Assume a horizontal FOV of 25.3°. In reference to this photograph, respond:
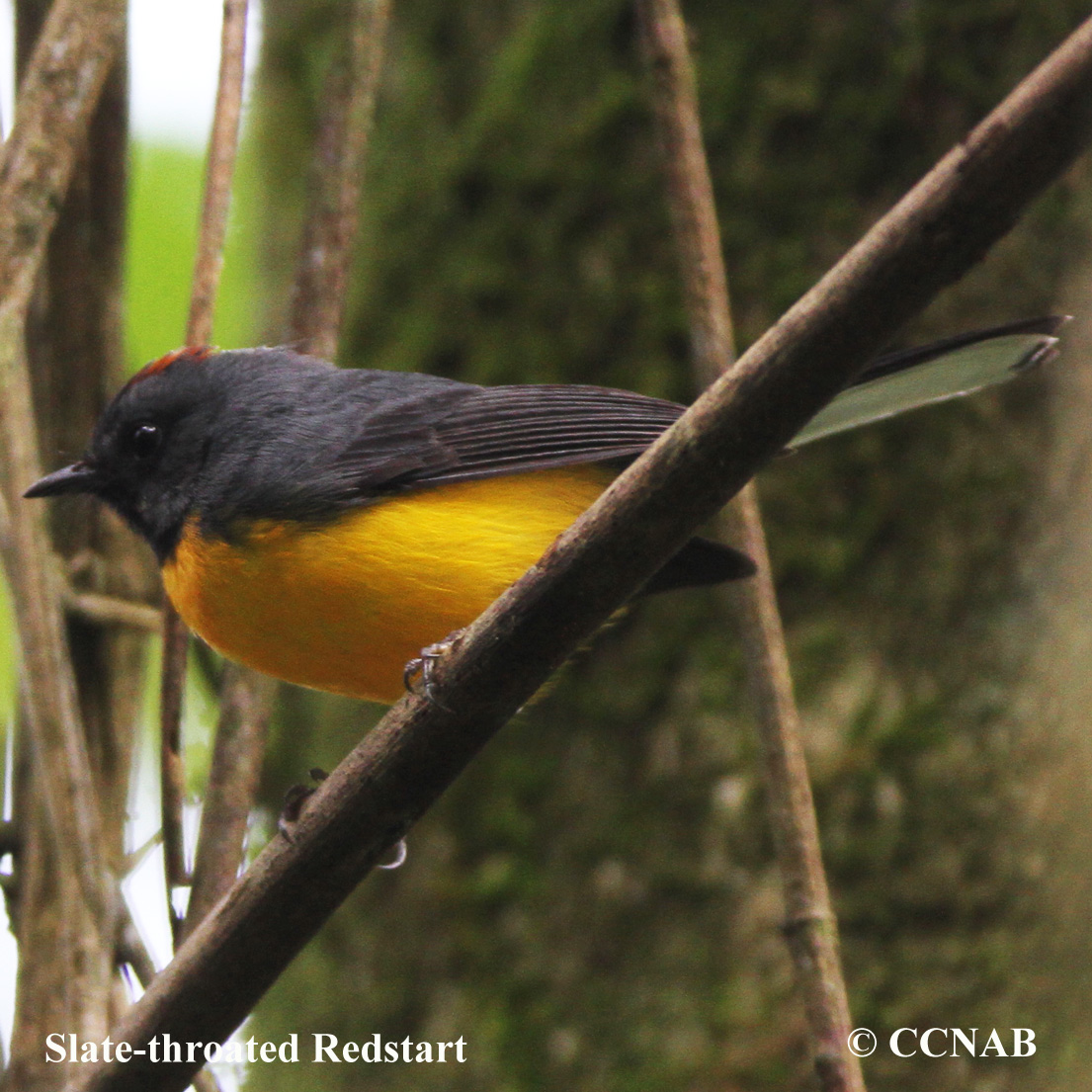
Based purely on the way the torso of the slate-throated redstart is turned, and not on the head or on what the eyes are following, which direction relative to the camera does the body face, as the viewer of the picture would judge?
to the viewer's left
